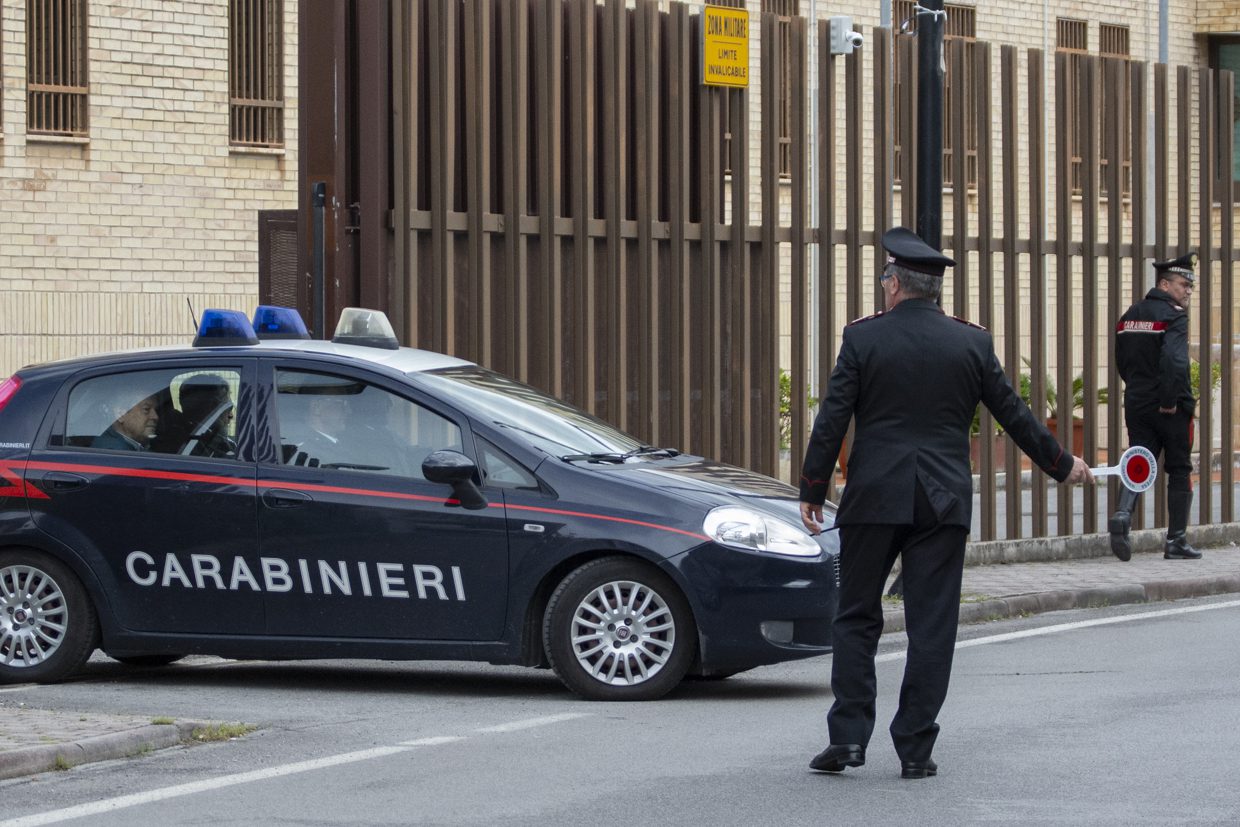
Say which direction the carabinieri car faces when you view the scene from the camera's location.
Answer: facing to the right of the viewer

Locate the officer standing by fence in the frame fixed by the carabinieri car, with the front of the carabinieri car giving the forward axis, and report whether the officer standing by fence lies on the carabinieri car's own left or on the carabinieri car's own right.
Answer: on the carabinieri car's own left

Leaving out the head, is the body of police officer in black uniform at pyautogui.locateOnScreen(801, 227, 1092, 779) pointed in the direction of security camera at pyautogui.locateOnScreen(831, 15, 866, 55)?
yes

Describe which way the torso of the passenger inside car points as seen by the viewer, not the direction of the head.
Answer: to the viewer's right

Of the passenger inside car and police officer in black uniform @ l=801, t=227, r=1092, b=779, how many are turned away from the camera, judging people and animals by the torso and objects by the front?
1

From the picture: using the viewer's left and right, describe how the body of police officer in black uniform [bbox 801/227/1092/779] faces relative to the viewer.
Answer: facing away from the viewer

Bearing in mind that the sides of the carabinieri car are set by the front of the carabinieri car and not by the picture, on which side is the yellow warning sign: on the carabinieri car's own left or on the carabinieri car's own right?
on the carabinieri car's own left

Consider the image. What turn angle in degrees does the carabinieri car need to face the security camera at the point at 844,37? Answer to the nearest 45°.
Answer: approximately 45° to its left

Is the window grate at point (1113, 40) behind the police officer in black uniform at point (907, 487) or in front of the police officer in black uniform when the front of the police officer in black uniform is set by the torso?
in front

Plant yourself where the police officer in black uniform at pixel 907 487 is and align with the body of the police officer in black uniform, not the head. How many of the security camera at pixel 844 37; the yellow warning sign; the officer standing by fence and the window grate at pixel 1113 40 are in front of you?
4

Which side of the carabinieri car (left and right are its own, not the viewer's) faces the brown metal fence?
left

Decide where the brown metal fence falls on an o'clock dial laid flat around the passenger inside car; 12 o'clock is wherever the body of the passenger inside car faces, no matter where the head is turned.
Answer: The brown metal fence is roughly at 10 o'clock from the passenger inside car.
